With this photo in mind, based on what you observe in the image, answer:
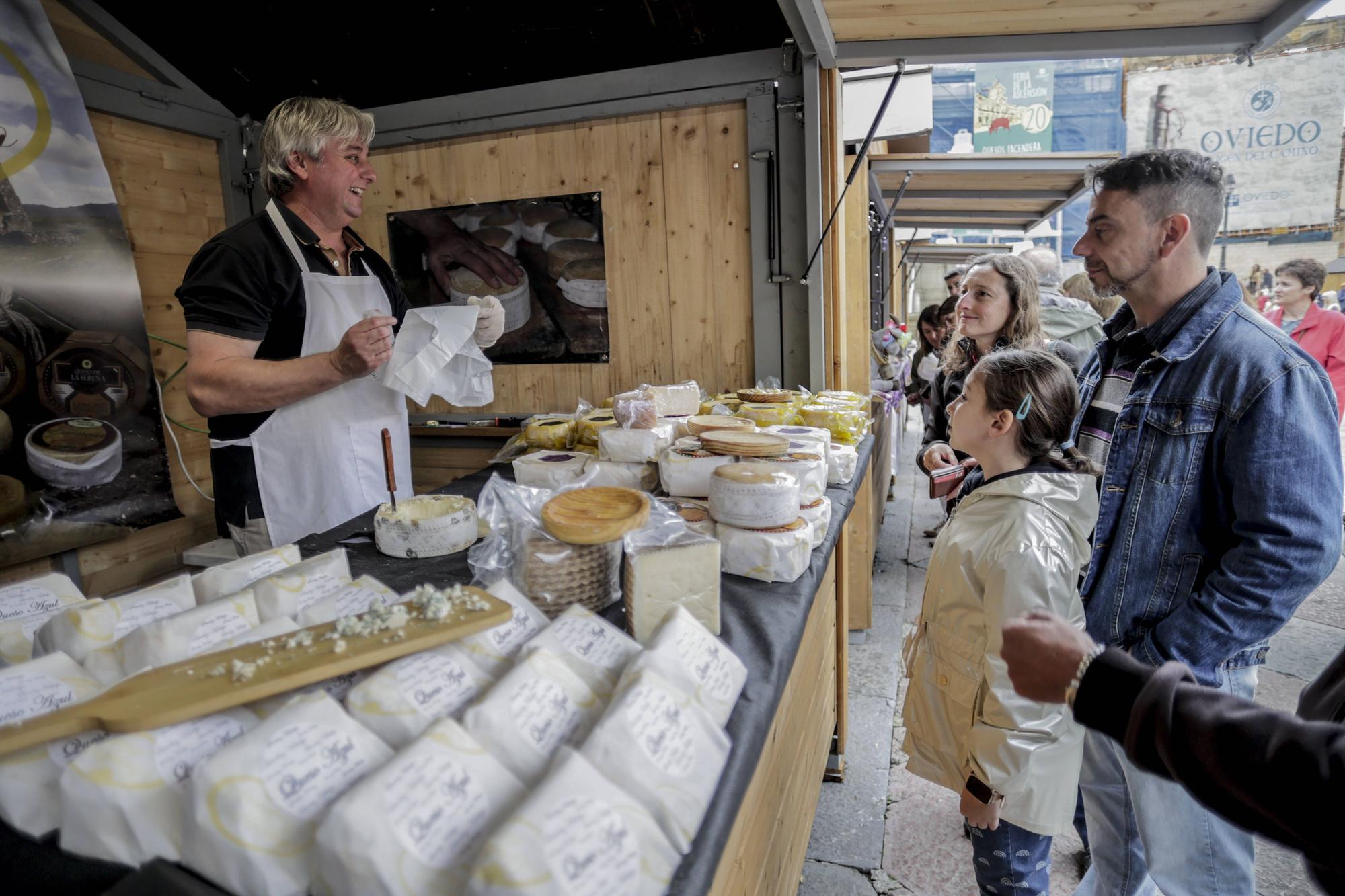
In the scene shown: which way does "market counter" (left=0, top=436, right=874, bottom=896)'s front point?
to the viewer's right

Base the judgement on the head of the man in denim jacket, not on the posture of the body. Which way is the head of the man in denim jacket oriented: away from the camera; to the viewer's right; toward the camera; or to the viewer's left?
to the viewer's left

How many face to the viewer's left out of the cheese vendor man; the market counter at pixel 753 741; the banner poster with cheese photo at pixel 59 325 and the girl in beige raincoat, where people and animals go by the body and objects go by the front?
1

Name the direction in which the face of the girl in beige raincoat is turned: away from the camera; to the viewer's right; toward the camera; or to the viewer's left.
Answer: to the viewer's left

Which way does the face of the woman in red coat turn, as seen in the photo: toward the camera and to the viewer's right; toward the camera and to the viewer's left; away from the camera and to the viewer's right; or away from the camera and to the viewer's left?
toward the camera and to the viewer's left

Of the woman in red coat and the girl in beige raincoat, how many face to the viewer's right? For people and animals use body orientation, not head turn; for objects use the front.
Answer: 0

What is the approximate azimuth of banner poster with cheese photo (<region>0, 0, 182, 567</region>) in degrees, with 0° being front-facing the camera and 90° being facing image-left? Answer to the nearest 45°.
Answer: approximately 315°

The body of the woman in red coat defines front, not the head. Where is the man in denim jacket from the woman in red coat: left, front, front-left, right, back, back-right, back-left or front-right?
front-left

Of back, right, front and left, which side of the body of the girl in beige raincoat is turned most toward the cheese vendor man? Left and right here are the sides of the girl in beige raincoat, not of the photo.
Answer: front

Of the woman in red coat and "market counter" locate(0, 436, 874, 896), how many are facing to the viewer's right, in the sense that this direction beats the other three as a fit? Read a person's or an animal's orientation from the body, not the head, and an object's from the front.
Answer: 1

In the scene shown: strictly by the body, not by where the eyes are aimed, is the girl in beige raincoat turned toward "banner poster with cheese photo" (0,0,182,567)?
yes

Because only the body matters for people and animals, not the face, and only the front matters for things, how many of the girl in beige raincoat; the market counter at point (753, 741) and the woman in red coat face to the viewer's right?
1

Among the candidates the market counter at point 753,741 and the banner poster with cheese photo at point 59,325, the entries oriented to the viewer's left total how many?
0

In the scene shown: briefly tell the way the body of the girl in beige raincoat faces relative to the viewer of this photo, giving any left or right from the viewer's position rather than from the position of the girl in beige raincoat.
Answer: facing to the left of the viewer

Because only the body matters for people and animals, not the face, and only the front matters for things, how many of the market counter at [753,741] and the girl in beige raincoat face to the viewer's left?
1
